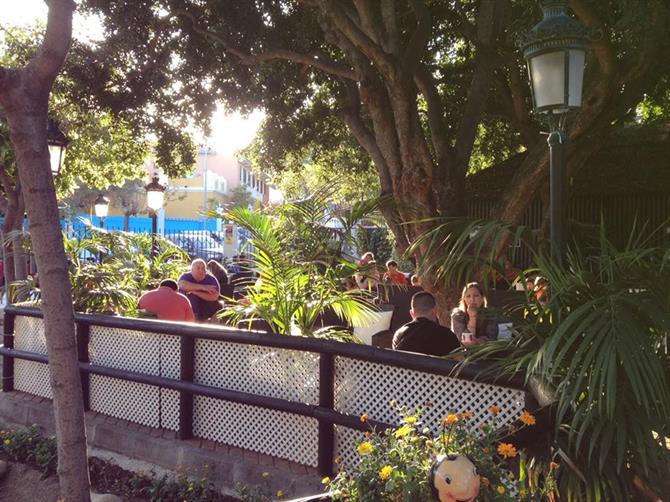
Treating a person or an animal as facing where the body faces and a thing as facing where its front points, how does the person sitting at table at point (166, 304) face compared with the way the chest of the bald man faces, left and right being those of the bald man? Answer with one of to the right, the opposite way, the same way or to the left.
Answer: the opposite way

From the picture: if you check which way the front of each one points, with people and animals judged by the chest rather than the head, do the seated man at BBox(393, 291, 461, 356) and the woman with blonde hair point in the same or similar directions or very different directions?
very different directions

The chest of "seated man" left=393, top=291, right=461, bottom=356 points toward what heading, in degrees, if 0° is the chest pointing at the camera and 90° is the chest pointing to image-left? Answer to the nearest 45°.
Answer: approximately 180°

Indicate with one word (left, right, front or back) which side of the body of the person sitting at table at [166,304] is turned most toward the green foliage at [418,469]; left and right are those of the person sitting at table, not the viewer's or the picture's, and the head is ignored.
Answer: back

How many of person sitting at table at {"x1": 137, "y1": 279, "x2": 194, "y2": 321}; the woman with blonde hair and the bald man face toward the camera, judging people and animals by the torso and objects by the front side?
2

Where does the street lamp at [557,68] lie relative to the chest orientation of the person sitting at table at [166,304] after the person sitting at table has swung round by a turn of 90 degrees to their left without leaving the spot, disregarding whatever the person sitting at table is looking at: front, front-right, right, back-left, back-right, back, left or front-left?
back-left

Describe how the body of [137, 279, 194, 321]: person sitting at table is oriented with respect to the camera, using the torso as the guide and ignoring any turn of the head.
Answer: away from the camera

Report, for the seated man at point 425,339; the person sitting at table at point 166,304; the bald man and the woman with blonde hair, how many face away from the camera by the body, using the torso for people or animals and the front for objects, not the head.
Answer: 2

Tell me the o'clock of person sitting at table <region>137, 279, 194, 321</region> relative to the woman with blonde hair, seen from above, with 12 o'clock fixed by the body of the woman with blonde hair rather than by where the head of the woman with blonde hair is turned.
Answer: The person sitting at table is roughly at 3 o'clock from the woman with blonde hair.

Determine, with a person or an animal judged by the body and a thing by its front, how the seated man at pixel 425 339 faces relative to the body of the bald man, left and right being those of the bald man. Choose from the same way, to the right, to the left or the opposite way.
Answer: the opposite way

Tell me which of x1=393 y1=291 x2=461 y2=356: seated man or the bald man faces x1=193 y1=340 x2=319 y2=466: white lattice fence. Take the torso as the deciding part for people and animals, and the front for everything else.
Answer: the bald man

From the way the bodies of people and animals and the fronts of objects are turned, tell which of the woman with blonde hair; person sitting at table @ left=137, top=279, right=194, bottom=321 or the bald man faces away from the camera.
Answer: the person sitting at table

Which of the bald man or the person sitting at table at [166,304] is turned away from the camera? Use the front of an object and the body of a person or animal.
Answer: the person sitting at table

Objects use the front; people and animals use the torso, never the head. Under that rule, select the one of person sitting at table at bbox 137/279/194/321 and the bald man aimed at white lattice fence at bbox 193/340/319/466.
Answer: the bald man
